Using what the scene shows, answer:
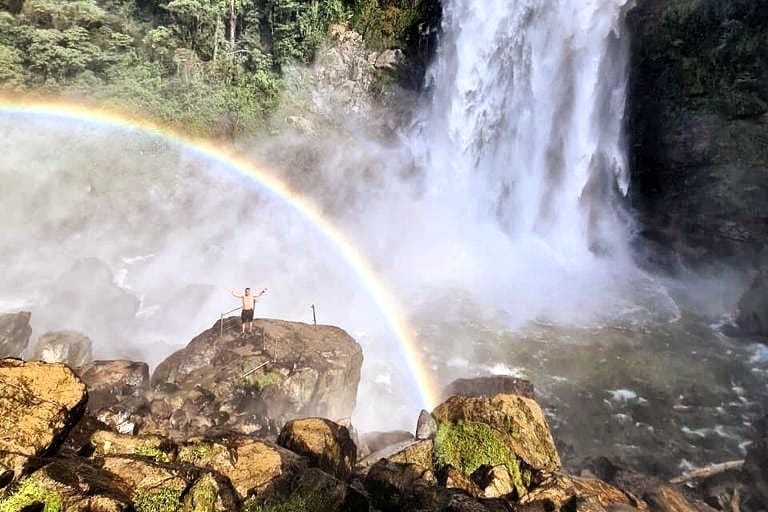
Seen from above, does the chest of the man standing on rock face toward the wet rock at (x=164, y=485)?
yes

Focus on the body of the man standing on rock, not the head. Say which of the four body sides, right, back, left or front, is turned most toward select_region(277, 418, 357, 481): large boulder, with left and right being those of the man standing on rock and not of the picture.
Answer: front

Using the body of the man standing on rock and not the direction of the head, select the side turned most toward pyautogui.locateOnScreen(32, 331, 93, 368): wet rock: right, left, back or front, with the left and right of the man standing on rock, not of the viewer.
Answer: right

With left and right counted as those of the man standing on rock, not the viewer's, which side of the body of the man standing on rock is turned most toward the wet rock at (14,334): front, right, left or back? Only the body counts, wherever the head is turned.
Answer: right

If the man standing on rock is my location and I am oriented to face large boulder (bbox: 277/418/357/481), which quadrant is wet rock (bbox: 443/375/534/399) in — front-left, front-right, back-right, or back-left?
front-left

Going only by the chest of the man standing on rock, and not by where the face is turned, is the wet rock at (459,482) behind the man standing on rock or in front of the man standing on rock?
in front

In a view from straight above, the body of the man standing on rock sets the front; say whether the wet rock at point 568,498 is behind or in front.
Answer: in front

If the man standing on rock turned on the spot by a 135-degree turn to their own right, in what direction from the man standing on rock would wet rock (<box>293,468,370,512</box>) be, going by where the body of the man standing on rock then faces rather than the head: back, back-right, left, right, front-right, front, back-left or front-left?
back-left

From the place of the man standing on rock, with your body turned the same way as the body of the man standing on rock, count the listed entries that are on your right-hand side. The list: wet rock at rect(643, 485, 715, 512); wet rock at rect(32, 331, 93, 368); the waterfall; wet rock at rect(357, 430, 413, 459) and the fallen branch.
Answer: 1

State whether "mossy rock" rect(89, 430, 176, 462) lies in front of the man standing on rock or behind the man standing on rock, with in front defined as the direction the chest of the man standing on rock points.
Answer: in front

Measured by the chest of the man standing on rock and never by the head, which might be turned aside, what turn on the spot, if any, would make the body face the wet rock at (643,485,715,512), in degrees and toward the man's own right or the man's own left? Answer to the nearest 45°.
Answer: approximately 45° to the man's own left

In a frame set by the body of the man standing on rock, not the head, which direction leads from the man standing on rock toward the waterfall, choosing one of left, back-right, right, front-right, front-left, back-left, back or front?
back-left

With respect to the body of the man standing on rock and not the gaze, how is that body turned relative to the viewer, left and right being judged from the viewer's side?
facing the viewer

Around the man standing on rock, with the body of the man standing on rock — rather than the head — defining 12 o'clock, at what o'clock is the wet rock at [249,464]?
The wet rock is roughly at 12 o'clock from the man standing on rock.
